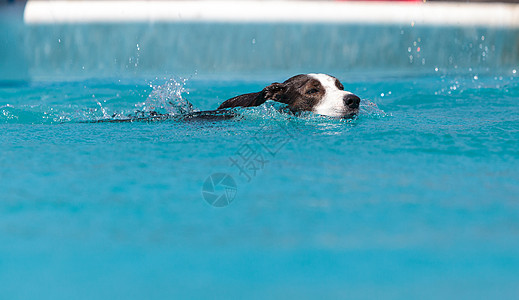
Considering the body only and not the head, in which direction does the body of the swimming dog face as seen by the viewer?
to the viewer's right
